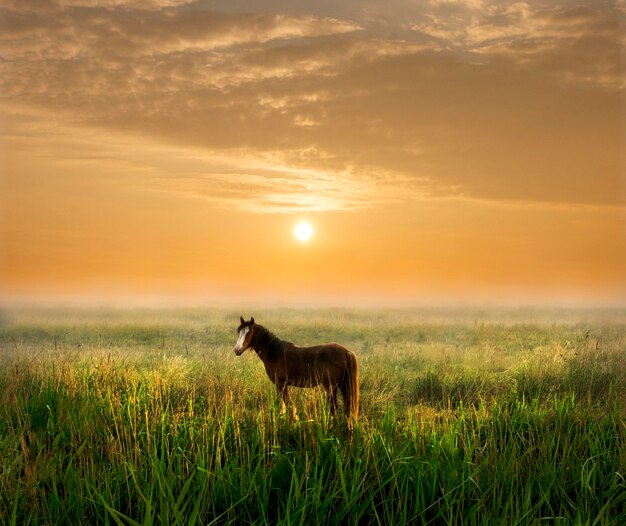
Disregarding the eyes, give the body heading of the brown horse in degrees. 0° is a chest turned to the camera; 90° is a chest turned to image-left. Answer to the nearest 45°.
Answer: approximately 90°
